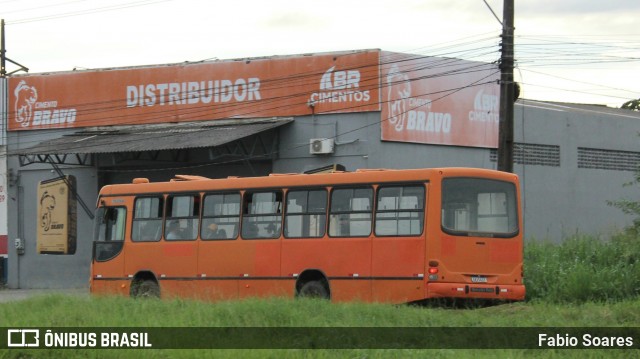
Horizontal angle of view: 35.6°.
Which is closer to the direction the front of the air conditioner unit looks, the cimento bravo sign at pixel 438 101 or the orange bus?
the orange bus

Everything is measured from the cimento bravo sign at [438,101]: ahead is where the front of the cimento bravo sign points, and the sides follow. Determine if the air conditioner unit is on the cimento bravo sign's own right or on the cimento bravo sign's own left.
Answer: on the cimento bravo sign's own right

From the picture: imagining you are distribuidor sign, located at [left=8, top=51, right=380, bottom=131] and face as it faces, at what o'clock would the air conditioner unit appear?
The air conditioner unit is roughly at 9 o'clock from the distribuidor sign.

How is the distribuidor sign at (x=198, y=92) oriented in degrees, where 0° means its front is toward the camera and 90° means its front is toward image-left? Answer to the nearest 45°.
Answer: approximately 45°

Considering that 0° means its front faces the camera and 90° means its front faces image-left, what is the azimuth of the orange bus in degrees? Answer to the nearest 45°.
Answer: approximately 135°

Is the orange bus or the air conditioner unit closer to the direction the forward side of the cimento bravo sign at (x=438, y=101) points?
the orange bus

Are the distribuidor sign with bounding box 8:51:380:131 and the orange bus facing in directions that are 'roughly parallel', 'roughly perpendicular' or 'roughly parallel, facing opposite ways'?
roughly perpendicular

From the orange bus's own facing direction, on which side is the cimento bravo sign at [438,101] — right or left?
on its right

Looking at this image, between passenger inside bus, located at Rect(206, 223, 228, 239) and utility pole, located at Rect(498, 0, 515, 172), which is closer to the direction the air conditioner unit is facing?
the passenger inside bus

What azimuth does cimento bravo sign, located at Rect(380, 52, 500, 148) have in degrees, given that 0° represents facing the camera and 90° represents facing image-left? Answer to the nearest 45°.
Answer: approximately 315°
